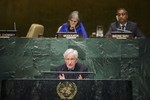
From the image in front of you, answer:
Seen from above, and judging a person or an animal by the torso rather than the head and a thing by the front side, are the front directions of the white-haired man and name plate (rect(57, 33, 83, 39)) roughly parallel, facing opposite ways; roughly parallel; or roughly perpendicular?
roughly parallel

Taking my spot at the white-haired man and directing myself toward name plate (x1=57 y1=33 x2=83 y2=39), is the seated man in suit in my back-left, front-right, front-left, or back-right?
front-right

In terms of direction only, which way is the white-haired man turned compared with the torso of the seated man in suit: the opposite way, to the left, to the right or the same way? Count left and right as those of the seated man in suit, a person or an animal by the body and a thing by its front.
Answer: the same way

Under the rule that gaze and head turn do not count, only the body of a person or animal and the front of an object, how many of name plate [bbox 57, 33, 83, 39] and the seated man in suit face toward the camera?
2

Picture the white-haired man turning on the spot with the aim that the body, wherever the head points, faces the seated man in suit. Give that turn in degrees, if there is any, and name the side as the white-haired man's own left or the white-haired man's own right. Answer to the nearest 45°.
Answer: approximately 135° to the white-haired man's own left

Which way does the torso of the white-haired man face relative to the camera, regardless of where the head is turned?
toward the camera

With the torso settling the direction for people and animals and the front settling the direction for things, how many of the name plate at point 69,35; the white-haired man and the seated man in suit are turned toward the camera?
3

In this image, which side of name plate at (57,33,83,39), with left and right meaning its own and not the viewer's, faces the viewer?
front

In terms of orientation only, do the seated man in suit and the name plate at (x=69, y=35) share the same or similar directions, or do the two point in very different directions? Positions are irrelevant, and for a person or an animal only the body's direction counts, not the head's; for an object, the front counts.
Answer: same or similar directions

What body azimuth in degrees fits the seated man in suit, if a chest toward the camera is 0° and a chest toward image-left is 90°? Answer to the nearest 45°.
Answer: approximately 0°

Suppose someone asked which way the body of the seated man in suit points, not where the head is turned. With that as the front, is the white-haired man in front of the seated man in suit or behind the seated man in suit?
in front
